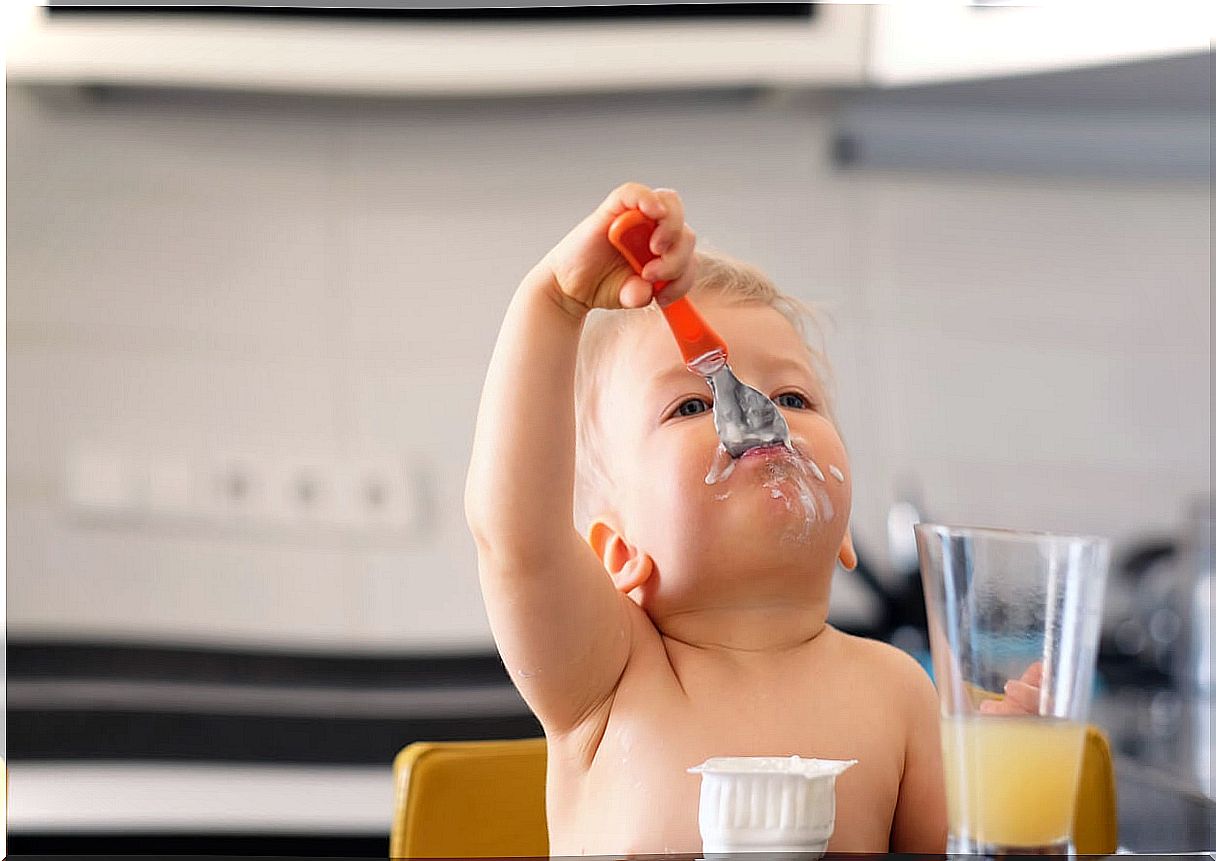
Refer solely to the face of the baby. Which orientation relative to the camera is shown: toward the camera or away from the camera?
toward the camera

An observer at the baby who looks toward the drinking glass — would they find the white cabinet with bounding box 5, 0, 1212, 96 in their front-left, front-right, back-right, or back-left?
back-left

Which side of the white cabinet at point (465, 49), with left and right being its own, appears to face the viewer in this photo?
front
